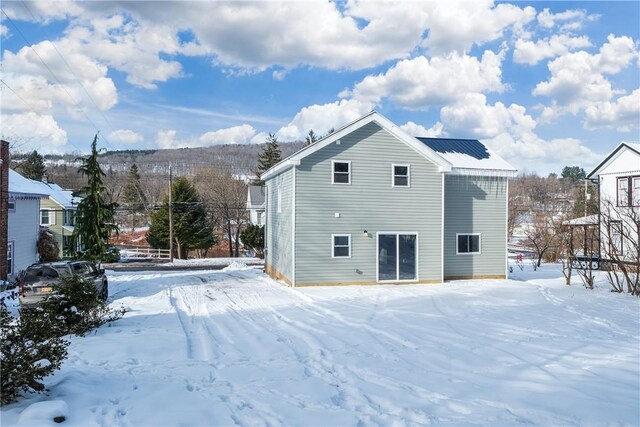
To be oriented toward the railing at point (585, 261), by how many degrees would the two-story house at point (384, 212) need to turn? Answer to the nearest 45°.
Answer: approximately 90° to its right

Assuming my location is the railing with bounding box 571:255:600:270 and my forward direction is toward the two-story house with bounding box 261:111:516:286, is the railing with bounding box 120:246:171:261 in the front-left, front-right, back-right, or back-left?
front-right

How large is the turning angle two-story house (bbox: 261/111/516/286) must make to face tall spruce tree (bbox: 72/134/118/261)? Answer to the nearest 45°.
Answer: approximately 90° to its left

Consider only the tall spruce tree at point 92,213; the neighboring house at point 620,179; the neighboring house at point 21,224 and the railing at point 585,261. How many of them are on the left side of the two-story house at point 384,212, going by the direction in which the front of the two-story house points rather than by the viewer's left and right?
2

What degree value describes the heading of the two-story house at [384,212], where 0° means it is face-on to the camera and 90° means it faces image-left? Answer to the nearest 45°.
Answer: approximately 180°

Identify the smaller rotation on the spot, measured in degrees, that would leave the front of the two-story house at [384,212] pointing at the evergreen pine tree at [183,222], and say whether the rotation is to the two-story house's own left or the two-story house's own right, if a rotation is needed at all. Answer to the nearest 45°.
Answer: approximately 45° to the two-story house's own left

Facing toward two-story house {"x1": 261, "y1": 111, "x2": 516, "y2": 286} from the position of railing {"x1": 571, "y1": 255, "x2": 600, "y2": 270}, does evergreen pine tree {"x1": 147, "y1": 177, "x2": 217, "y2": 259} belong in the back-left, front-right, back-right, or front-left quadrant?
front-right

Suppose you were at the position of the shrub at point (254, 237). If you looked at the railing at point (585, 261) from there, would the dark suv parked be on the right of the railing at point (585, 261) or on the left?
right

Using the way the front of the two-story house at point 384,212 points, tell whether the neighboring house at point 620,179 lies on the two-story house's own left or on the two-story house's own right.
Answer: on the two-story house's own right
